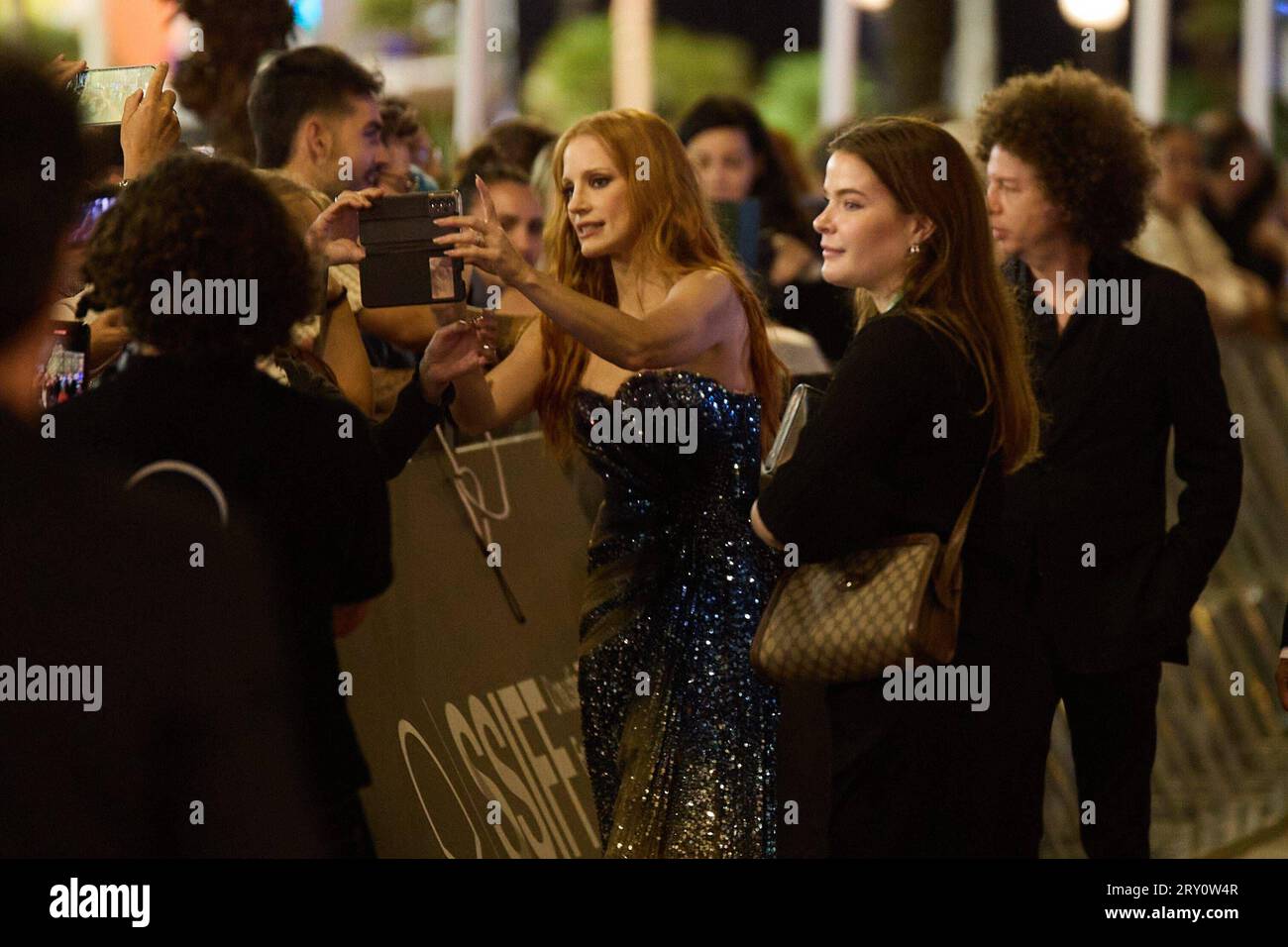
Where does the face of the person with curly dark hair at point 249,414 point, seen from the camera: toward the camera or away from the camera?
away from the camera

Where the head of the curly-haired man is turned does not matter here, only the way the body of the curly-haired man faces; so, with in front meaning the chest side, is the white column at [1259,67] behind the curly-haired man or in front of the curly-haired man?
behind

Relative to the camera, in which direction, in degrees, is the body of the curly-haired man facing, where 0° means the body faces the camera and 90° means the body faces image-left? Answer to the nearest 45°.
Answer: approximately 45°

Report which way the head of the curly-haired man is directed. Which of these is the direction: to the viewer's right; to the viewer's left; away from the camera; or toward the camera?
to the viewer's left

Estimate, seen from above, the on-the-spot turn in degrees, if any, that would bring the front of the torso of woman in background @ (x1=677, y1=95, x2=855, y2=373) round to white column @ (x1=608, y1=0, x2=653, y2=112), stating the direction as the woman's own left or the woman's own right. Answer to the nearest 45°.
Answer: approximately 135° to the woman's own right

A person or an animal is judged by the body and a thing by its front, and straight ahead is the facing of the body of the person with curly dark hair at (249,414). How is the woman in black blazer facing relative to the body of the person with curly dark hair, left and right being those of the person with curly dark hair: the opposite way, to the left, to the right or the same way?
to the left

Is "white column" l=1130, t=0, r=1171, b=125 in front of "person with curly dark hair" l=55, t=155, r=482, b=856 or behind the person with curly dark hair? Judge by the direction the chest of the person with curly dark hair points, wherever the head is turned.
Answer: in front

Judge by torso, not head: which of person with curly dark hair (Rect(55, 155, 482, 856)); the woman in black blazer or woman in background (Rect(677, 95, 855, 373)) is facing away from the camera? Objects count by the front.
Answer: the person with curly dark hair

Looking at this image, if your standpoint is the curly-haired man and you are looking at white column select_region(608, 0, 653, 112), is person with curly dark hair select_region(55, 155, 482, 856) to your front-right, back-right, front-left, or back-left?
back-left

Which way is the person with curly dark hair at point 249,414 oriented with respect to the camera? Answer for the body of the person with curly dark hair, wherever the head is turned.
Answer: away from the camera

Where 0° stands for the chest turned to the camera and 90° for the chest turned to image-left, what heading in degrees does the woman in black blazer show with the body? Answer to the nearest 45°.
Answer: approximately 90°

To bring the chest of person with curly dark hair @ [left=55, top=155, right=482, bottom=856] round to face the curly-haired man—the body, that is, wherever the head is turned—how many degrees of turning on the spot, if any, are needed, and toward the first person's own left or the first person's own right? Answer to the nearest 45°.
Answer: approximately 45° to the first person's own right

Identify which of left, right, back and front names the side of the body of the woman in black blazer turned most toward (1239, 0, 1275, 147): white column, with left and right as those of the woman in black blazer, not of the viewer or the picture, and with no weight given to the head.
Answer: right
